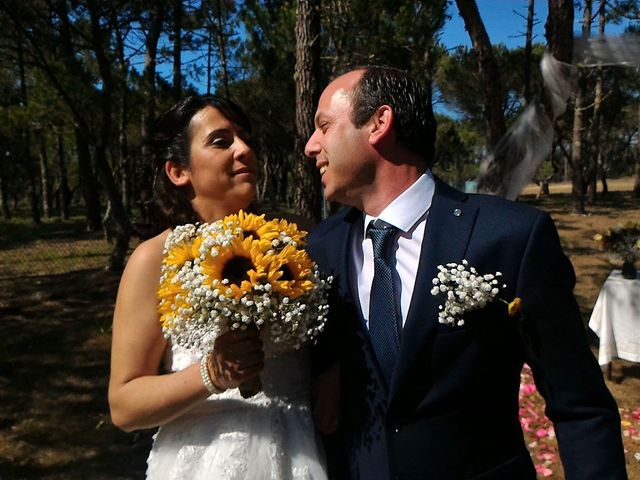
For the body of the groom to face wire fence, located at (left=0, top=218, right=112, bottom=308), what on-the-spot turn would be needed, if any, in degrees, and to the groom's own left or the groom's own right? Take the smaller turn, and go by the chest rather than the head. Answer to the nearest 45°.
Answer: approximately 90° to the groom's own right

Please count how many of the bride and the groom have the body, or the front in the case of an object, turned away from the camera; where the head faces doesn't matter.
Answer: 0

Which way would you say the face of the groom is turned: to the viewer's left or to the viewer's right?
to the viewer's left

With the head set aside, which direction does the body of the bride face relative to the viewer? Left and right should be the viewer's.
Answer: facing the viewer and to the right of the viewer

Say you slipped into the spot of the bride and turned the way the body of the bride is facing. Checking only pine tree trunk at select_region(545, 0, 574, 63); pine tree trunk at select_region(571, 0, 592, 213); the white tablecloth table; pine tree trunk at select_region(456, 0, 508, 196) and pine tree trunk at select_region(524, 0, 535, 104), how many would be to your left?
5

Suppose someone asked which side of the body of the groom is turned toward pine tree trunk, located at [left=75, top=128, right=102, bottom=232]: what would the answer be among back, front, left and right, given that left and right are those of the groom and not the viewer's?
right

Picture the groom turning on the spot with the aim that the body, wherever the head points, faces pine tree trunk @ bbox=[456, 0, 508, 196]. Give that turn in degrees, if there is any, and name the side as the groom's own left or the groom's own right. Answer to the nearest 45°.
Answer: approximately 135° to the groom's own right

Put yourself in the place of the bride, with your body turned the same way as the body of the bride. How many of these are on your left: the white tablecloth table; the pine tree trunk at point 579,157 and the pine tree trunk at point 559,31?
3
